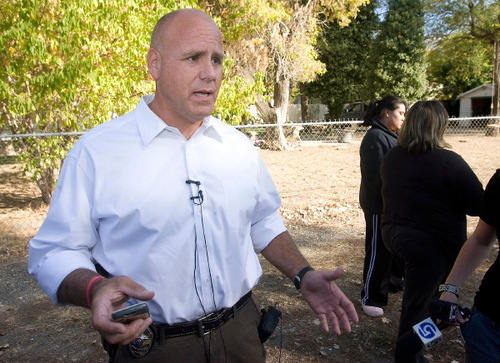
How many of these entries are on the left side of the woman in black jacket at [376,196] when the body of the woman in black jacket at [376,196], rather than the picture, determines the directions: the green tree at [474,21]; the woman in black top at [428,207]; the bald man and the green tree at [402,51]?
2

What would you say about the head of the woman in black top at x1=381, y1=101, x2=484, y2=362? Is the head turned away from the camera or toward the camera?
away from the camera

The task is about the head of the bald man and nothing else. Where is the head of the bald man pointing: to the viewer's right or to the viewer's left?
to the viewer's right
